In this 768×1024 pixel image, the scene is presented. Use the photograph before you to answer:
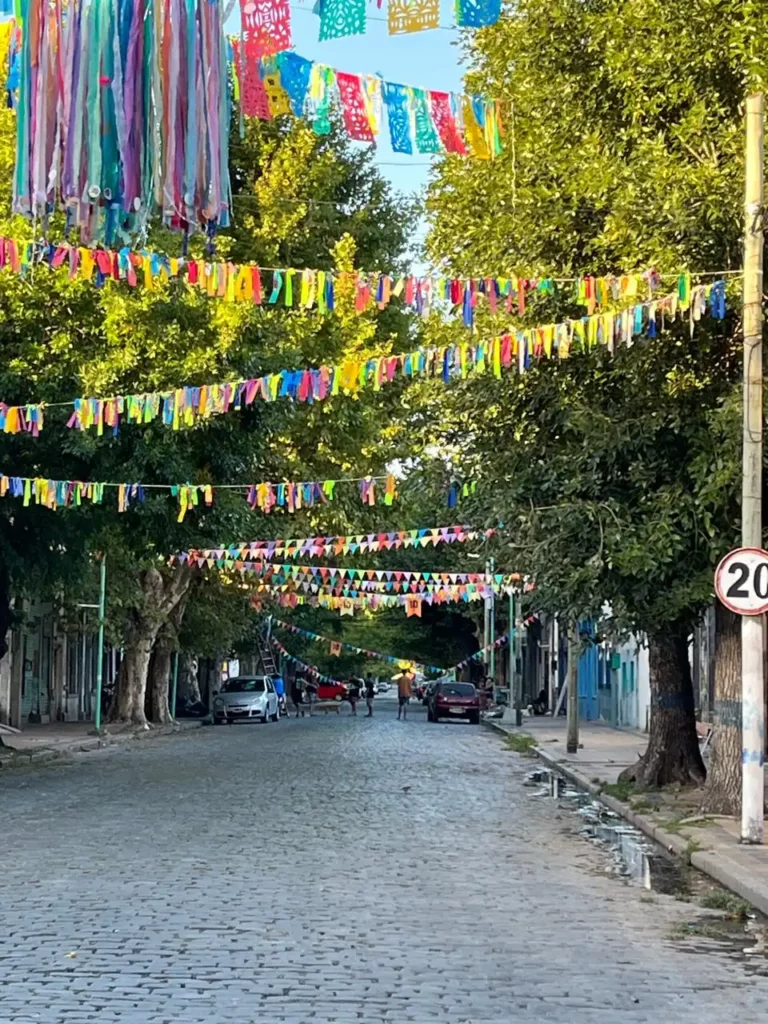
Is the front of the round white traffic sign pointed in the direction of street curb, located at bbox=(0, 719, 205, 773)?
no

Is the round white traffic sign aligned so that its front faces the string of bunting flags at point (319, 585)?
no

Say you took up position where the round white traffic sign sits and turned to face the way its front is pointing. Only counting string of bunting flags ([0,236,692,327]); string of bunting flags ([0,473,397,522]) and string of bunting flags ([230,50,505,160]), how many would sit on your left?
0

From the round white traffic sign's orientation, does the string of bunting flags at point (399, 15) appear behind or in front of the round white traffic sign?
in front

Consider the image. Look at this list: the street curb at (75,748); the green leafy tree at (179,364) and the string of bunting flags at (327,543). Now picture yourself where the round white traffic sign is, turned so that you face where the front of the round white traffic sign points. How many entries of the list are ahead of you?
0

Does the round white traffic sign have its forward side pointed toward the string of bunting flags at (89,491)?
no

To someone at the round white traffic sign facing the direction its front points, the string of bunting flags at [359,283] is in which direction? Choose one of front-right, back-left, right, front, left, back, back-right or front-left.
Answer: right

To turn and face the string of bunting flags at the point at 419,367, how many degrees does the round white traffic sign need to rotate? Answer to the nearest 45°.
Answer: approximately 135° to its right

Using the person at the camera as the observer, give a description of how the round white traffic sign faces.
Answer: facing the viewer

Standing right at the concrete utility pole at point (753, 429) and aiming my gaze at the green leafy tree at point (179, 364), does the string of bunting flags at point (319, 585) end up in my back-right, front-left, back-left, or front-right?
front-right

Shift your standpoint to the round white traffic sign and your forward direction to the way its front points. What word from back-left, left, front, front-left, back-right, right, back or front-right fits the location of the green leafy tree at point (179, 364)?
back-right

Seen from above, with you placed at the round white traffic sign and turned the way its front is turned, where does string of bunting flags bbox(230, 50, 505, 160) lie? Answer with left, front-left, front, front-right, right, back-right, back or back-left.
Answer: front-right

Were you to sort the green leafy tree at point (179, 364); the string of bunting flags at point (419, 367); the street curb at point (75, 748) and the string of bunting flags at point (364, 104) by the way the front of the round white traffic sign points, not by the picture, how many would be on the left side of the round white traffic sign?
0

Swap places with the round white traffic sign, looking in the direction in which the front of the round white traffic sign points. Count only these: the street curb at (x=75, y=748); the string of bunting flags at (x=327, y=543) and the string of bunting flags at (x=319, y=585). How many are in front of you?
0
